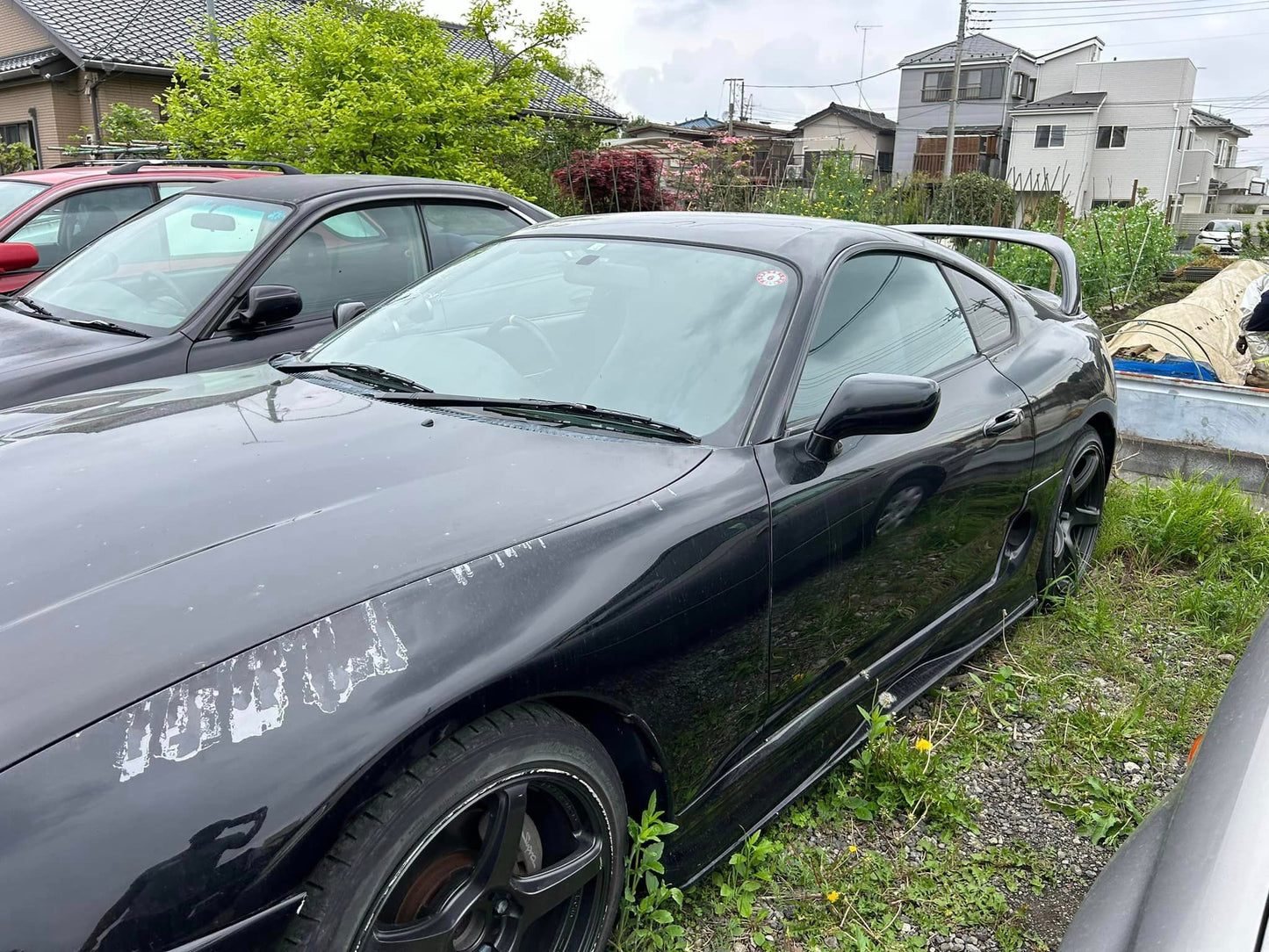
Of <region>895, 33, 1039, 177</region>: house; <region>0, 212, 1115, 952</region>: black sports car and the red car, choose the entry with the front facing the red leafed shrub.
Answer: the house

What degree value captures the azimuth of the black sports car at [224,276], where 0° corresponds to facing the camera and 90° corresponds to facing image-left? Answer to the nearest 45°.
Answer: approximately 45°

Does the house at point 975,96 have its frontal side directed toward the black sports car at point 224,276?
yes

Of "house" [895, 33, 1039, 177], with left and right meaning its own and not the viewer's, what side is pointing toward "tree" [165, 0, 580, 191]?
front

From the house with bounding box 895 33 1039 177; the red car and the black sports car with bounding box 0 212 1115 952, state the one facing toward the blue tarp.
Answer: the house

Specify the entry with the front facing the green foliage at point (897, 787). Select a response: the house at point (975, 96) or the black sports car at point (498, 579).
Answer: the house

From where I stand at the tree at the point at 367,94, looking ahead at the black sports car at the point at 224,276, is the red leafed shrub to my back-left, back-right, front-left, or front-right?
back-left

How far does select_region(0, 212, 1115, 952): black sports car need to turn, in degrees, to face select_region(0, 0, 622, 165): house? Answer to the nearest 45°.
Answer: approximately 90° to its right
